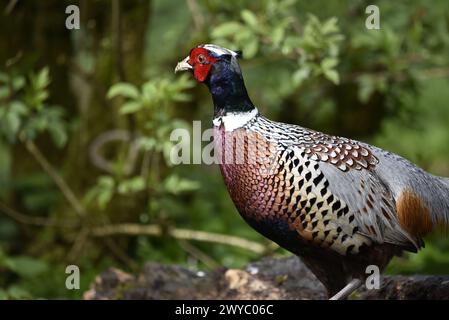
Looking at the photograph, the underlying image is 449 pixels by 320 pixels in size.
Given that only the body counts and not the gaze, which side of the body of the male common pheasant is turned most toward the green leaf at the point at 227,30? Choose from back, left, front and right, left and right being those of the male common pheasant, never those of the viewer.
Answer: right

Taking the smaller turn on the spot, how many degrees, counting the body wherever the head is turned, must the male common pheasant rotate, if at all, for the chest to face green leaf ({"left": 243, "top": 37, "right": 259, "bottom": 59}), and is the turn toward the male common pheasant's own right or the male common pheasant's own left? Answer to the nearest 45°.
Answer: approximately 90° to the male common pheasant's own right

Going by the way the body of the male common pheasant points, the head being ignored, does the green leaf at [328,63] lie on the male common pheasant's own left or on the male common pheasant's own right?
on the male common pheasant's own right

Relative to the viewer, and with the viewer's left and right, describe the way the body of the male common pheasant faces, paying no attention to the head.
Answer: facing to the left of the viewer

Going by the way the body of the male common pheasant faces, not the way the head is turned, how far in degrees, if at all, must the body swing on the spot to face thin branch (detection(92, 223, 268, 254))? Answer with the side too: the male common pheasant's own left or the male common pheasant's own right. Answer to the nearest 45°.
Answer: approximately 45° to the male common pheasant's own right
